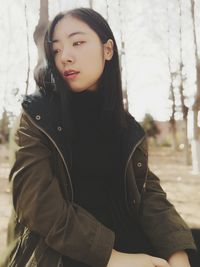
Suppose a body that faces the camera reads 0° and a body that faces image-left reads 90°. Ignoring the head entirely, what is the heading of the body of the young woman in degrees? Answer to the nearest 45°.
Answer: approximately 0°
